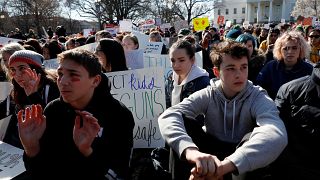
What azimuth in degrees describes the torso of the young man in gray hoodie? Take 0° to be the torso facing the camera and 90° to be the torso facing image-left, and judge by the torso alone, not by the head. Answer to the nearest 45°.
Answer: approximately 0°

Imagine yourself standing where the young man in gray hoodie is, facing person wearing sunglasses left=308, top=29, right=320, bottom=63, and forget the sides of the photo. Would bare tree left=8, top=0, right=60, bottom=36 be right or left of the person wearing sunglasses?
left

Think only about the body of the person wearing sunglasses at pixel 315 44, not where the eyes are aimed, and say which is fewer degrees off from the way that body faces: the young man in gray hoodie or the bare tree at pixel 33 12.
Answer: the young man in gray hoodie

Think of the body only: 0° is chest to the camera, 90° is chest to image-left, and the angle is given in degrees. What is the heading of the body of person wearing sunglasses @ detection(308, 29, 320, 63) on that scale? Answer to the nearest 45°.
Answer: approximately 45°

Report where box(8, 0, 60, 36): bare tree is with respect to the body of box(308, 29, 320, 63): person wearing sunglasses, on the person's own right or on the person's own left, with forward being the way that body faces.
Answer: on the person's own right

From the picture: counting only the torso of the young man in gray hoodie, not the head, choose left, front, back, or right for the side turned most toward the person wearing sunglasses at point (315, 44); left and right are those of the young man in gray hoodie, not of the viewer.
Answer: back

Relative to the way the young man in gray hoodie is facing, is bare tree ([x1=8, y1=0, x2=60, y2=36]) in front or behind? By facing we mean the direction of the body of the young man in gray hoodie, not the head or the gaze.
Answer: behind
